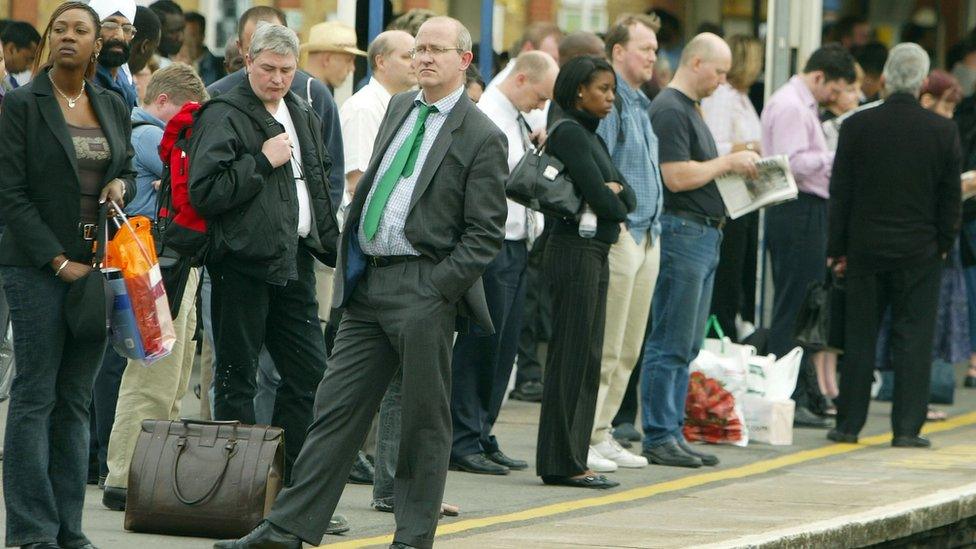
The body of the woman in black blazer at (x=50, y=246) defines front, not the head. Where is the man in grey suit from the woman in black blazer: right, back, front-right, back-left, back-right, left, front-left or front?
front-left

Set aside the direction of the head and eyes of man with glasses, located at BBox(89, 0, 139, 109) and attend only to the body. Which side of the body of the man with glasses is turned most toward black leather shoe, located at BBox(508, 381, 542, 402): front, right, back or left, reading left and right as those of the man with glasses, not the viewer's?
left

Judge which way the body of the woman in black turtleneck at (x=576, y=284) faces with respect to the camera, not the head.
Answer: to the viewer's right

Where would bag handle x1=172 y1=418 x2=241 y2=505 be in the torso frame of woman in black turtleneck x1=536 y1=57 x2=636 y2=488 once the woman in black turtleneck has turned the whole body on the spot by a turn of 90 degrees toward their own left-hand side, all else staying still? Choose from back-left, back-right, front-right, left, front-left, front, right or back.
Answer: back-left

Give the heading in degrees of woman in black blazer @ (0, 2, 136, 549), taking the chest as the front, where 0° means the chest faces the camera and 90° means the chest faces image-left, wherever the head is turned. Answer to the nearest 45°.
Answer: approximately 315°

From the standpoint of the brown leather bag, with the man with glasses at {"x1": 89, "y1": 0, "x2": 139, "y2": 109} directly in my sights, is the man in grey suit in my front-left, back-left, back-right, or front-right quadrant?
back-right

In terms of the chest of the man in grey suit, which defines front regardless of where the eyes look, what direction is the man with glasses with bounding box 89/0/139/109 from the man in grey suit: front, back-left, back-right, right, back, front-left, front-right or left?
right
